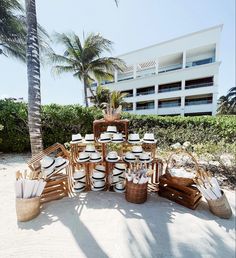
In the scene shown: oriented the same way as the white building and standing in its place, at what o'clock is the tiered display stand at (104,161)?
The tiered display stand is roughly at 11 o'clock from the white building.

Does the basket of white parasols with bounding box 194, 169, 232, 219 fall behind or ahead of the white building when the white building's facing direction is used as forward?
ahead

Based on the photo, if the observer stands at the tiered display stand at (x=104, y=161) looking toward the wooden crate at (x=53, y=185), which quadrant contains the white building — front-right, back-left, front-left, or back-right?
back-right

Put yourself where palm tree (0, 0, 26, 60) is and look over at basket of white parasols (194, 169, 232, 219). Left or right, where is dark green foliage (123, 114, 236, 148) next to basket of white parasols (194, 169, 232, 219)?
left

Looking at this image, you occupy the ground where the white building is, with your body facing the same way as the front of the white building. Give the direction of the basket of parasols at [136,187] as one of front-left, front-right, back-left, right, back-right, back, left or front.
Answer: front-left

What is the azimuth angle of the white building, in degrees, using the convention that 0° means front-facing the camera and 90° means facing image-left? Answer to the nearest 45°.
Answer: approximately 45°

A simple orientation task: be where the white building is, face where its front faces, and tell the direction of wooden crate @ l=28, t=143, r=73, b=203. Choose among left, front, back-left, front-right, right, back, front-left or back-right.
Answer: front-left
